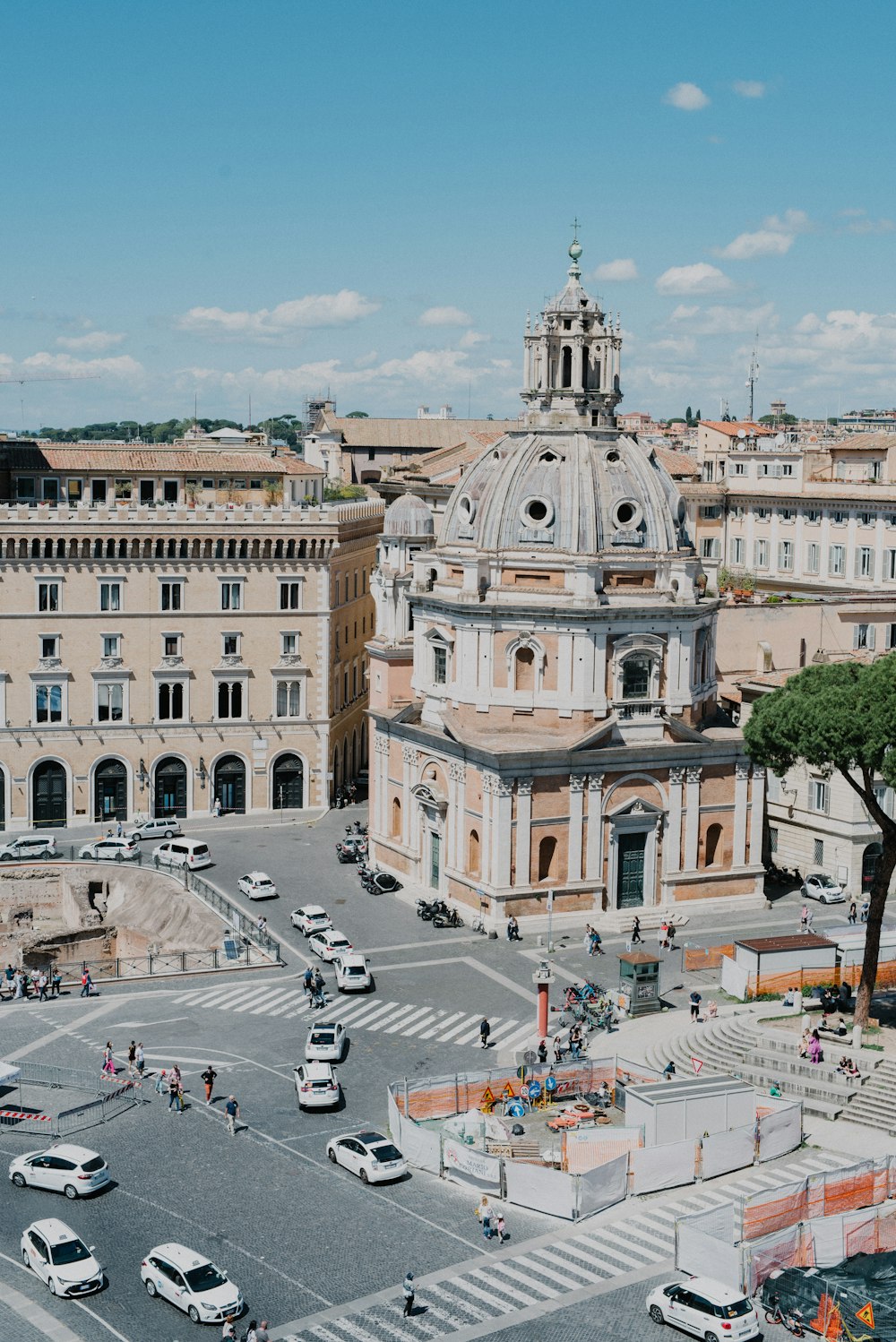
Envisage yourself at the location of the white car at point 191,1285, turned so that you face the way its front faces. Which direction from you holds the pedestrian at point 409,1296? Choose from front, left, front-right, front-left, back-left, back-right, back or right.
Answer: front-left

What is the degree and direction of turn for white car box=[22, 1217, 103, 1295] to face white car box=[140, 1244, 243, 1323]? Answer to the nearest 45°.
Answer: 0° — it already faces it

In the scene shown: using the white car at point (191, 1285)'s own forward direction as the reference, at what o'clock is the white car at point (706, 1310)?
the white car at point (706, 1310) is roughly at 11 o'clock from the white car at point (191, 1285).

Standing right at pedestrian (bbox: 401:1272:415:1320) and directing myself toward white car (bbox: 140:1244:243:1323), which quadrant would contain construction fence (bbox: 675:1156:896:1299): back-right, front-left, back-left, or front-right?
back-right

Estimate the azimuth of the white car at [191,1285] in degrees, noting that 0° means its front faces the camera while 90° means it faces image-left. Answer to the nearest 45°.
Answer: approximately 315°

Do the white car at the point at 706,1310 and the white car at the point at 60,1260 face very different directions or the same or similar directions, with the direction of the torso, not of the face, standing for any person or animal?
very different directions

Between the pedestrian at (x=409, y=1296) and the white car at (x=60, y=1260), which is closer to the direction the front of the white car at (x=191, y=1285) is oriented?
the pedestrian
